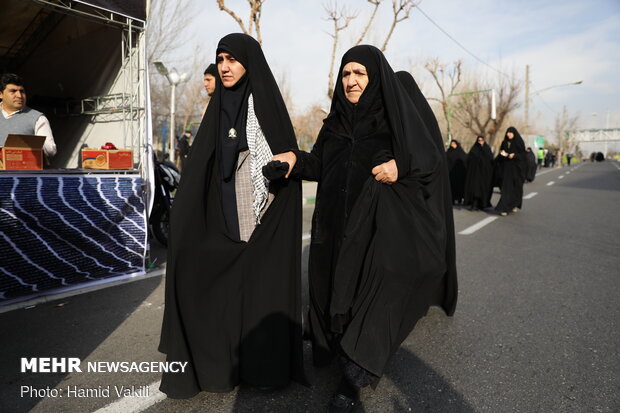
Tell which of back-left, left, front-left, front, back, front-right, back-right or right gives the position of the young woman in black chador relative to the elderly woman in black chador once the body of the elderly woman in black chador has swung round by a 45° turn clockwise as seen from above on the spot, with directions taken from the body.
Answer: front

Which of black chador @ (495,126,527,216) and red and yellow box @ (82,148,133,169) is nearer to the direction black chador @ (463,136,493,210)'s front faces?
the red and yellow box

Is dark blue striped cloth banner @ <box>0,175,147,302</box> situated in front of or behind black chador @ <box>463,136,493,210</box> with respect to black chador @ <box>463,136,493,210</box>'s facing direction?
in front

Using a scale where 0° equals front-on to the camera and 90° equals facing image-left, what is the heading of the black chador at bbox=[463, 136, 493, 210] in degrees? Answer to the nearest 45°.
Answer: approximately 0°

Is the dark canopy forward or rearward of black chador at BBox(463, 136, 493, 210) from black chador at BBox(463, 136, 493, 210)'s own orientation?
forward

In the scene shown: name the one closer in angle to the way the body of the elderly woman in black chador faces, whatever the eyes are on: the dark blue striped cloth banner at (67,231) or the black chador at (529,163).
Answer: the dark blue striped cloth banner

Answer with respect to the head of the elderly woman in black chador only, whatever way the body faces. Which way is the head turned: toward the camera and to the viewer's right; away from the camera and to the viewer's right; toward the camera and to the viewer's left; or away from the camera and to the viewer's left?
toward the camera and to the viewer's left

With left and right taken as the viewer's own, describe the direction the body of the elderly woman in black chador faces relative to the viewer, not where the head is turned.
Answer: facing the viewer and to the left of the viewer

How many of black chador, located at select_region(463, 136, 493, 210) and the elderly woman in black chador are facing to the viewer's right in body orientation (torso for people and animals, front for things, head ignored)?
0

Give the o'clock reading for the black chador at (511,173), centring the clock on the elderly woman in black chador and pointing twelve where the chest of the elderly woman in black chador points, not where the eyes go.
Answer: The black chador is roughly at 5 o'clock from the elderly woman in black chador.

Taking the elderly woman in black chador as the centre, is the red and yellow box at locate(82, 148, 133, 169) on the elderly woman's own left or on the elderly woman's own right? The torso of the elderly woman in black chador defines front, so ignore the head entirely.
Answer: on the elderly woman's own right

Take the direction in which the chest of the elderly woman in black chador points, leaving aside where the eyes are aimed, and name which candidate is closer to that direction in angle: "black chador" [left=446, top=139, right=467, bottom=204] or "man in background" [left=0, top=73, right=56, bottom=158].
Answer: the man in background

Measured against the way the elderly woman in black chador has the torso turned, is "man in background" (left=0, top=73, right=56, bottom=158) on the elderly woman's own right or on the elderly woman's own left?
on the elderly woman's own right
